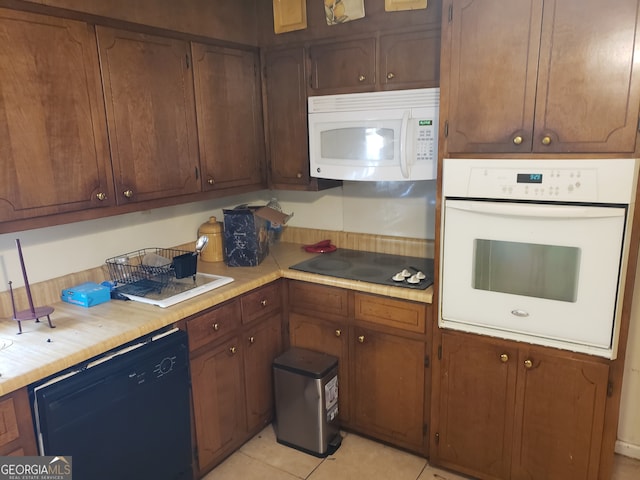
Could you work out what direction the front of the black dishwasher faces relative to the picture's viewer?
facing the viewer and to the right of the viewer

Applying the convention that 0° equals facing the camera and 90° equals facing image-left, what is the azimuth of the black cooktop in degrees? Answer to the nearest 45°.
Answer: approximately 45°

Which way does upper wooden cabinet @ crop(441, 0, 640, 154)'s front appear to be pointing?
toward the camera

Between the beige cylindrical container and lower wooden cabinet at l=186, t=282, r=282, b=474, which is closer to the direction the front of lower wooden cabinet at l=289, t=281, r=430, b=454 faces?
the lower wooden cabinet

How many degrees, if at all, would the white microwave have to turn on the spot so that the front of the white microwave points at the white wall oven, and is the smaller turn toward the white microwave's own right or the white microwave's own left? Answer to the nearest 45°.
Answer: approximately 90° to the white microwave's own left

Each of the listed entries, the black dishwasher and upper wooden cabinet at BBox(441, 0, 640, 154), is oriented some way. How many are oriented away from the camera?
0
